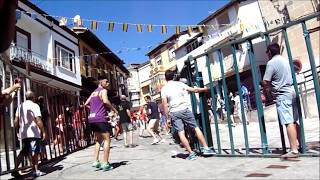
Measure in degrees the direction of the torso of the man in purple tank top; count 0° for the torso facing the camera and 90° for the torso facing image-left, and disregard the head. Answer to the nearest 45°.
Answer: approximately 225°

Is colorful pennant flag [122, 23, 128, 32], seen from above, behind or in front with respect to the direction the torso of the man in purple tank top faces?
in front

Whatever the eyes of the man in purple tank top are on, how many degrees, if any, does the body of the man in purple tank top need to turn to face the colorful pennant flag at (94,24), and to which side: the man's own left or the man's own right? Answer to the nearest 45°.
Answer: approximately 45° to the man's own left

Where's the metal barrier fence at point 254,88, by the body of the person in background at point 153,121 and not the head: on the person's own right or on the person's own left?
on the person's own left

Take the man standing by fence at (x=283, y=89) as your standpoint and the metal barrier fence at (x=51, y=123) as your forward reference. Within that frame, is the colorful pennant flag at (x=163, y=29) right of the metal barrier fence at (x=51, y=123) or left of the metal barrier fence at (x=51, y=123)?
right

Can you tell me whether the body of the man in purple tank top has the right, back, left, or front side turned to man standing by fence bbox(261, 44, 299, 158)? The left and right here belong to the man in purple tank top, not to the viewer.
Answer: right
